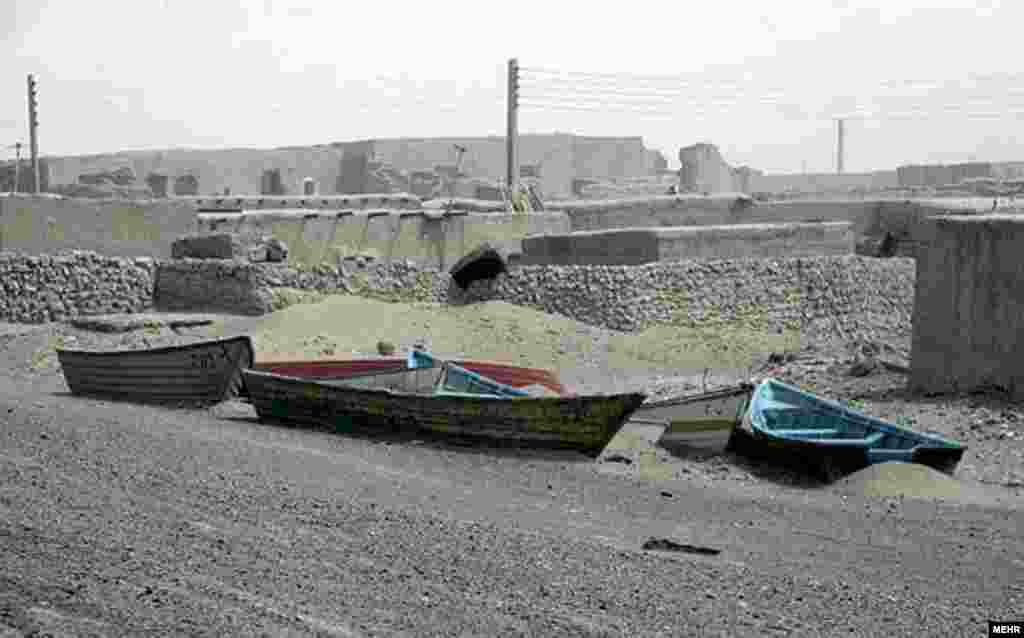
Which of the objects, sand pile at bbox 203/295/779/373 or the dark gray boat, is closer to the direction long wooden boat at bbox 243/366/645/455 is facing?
the sand pile

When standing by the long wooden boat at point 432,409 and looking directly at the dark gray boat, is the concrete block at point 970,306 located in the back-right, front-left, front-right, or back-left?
back-right

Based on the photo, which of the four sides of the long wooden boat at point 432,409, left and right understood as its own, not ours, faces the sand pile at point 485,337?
left

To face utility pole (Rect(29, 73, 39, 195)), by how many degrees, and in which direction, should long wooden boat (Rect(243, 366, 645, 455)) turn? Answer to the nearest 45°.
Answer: approximately 135° to its left

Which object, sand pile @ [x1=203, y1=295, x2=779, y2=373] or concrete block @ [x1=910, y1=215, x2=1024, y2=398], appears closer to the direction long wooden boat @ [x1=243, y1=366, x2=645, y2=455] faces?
the concrete block

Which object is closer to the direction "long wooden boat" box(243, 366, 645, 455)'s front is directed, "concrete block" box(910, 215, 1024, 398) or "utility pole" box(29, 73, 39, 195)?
the concrete block

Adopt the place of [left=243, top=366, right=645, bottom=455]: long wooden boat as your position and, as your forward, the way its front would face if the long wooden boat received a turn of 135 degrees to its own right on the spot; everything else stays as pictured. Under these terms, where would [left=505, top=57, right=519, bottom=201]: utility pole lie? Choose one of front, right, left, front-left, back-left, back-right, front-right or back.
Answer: back-right

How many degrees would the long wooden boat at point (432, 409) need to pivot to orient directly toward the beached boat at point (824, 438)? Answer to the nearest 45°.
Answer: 0° — it already faces it

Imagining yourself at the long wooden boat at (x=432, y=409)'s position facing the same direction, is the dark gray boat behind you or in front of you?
behind

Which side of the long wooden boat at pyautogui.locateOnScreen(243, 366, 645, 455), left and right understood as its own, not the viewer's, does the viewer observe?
right

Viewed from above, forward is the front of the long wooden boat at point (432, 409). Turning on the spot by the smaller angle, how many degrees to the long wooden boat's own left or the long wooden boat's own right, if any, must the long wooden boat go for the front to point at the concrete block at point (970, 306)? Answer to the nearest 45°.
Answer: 0° — it already faces it

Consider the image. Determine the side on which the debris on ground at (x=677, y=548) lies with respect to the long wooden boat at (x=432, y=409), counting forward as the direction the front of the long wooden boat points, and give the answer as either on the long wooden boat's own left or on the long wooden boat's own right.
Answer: on the long wooden boat's own right

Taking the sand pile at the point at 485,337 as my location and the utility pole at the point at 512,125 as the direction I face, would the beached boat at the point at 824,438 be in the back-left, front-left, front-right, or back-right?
back-right
